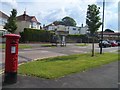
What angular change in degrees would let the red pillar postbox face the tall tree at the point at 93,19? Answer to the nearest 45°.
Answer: approximately 135° to its left

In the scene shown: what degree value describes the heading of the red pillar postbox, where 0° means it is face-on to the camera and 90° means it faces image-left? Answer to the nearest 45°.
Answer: approximately 0°
